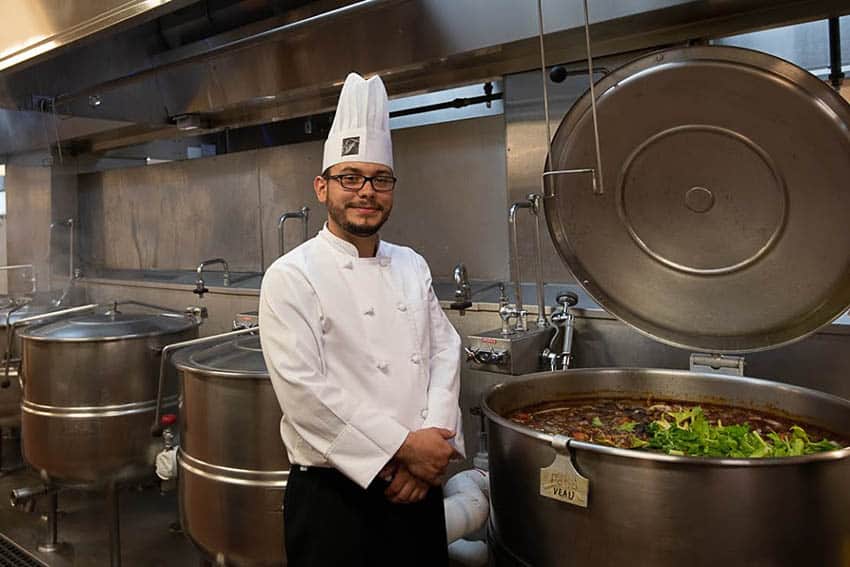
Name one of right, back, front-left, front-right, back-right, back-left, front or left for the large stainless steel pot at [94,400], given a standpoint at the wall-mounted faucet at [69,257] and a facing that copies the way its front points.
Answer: front-left

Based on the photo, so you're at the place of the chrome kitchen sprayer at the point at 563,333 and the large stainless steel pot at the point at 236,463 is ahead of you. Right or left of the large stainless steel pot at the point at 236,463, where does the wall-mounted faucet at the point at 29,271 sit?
right

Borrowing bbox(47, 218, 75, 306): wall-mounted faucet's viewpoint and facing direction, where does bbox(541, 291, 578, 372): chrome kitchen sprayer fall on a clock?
The chrome kitchen sprayer is roughly at 10 o'clock from the wall-mounted faucet.

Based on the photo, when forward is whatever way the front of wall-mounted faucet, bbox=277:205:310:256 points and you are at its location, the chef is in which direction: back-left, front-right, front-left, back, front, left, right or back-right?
left

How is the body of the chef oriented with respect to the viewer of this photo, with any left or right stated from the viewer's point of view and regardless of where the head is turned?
facing the viewer and to the right of the viewer

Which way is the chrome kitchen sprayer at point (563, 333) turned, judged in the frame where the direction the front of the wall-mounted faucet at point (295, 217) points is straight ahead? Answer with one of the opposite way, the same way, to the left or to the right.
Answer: the same way

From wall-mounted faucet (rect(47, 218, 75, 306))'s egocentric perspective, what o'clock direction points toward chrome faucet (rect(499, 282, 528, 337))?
The chrome faucet is roughly at 10 o'clock from the wall-mounted faucet.
